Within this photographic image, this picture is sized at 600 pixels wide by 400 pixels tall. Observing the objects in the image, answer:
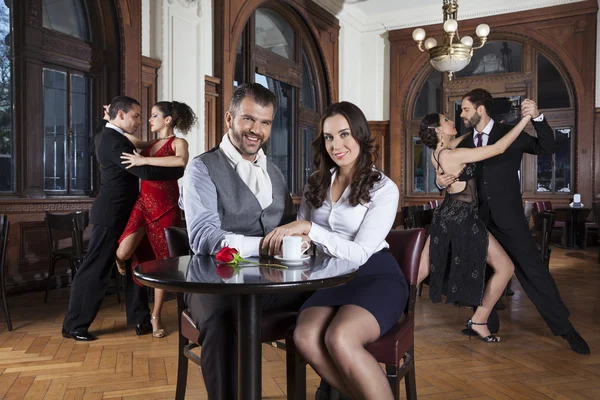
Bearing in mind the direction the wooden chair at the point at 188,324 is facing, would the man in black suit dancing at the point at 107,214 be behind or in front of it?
behind

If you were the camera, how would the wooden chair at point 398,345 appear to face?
facing the viewer and to the left of the viewer

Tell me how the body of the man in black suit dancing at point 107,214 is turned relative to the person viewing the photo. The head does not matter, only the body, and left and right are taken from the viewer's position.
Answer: facing to the right of the viewer

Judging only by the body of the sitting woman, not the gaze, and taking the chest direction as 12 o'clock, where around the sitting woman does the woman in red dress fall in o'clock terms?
The woman in red dress is roughly at 3 o'clock from the sitting woman.

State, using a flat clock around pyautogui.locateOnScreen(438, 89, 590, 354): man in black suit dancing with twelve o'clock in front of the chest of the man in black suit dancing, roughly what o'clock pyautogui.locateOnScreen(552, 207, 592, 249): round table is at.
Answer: The round table is roughly at 5 o'clock from the man in black suit dancing.

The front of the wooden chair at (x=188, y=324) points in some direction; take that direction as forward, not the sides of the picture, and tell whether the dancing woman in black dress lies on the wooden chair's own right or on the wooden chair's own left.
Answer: on the wooden chair's own left

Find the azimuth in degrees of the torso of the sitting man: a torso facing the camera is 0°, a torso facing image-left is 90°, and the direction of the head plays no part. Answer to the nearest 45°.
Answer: approximately 315°

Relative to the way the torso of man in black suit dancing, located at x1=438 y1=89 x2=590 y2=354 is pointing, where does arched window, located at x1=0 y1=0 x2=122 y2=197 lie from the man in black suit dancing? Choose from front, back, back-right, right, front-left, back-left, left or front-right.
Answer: front-right

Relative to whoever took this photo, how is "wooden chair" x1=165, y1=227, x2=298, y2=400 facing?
facing the viewer and to the right of the viewer

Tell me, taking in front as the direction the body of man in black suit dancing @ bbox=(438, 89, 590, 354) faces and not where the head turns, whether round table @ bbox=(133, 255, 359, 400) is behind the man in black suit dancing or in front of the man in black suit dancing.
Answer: in front
